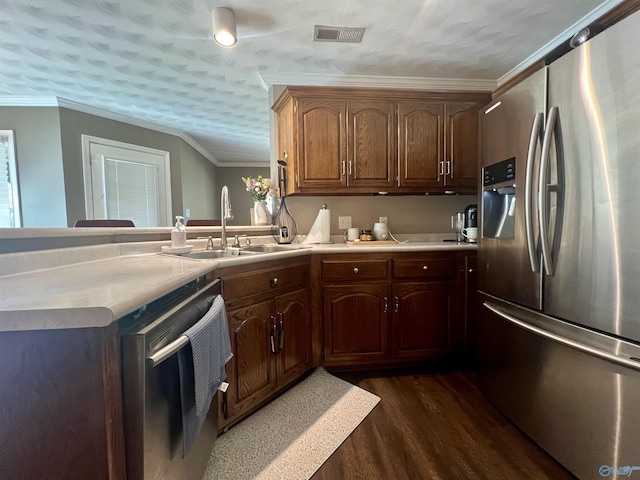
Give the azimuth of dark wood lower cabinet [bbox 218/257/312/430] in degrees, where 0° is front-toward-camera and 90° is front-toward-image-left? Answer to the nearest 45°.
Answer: approximately 315°

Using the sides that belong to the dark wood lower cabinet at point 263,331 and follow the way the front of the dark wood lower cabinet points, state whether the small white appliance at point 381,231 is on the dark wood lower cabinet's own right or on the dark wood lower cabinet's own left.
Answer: on the dark wood lower cabinet's own left

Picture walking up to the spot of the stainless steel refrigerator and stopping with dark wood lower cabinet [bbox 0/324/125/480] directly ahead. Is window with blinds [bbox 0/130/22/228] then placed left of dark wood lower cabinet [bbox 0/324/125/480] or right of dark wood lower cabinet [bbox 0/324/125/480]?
right

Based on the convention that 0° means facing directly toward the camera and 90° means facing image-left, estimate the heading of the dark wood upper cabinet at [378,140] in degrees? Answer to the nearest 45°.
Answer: approximately 0°

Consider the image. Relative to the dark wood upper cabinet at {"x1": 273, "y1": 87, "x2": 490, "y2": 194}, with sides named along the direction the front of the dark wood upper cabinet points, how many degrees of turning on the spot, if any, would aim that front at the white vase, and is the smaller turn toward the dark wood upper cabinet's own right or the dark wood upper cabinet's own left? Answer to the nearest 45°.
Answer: approximately 90° to the dark wood upper cabinet's own right

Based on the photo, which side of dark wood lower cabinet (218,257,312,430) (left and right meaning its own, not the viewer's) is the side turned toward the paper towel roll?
left

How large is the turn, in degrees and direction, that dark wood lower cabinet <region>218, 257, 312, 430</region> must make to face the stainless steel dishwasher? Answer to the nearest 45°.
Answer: approximately 45° to its right

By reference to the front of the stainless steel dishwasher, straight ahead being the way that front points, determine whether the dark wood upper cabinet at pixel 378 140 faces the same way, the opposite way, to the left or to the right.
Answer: to the right
